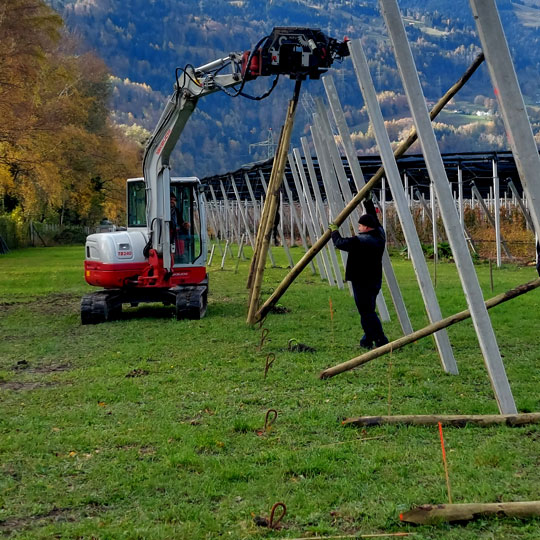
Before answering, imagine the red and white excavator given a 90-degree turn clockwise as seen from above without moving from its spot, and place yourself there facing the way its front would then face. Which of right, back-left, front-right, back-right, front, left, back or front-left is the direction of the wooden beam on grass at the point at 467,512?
front-left

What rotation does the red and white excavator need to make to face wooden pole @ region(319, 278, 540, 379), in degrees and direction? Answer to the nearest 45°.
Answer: approximately 45° to its right

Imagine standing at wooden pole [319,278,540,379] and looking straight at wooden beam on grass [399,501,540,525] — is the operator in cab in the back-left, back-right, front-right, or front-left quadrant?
back-right
